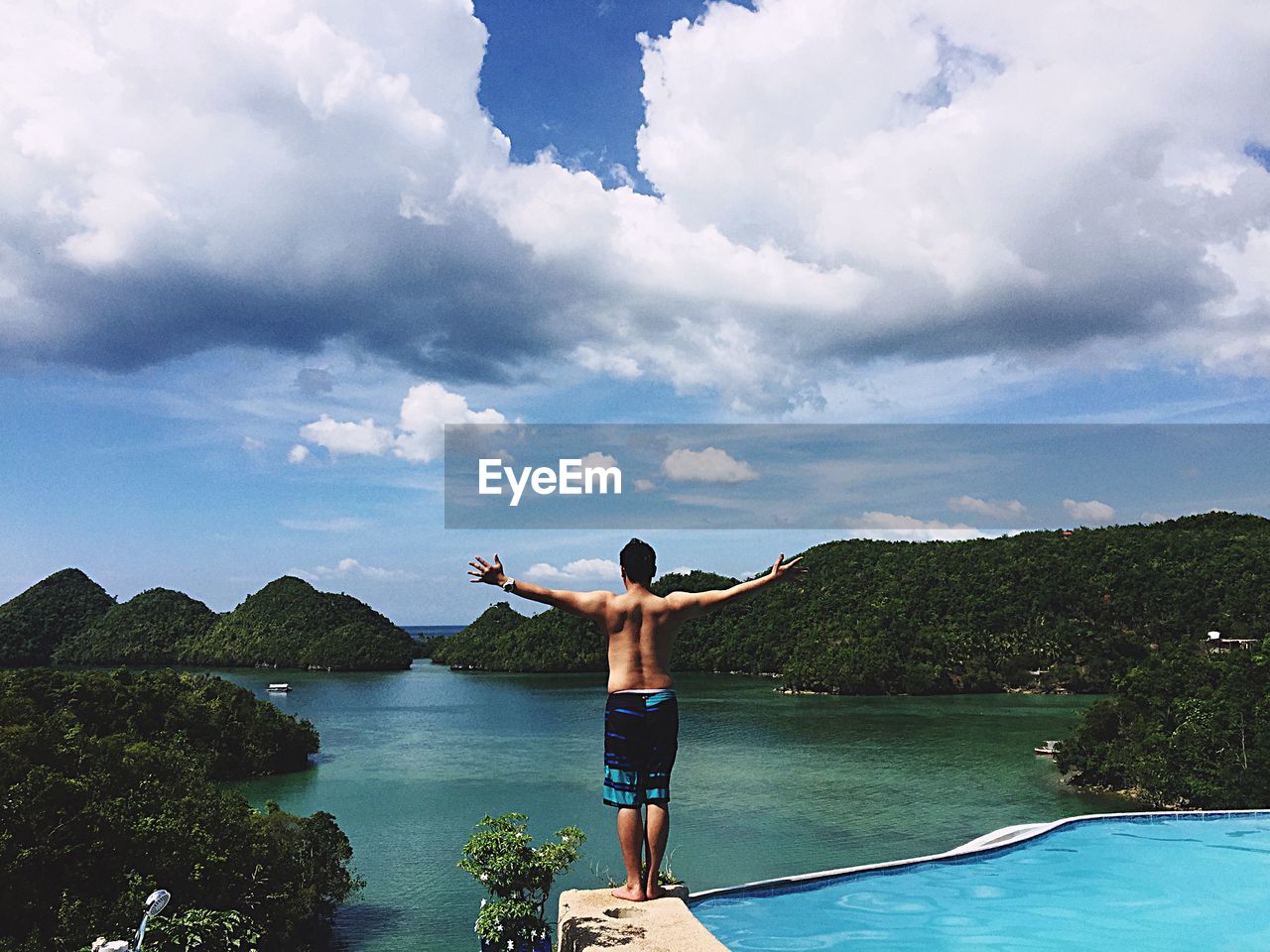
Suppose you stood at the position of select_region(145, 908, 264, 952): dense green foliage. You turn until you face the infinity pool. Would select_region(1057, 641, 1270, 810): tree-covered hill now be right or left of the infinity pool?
left

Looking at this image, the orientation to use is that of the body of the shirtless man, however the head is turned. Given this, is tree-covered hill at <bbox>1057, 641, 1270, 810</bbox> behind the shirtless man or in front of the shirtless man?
in front

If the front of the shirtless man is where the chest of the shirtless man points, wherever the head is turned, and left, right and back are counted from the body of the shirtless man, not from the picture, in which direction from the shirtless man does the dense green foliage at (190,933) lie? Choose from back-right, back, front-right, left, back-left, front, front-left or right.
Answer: front-left

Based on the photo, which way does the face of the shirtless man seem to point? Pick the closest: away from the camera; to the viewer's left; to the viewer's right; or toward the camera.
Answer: away from the camera

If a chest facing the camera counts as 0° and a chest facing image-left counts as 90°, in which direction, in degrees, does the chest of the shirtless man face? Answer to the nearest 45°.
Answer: approximately 180°
